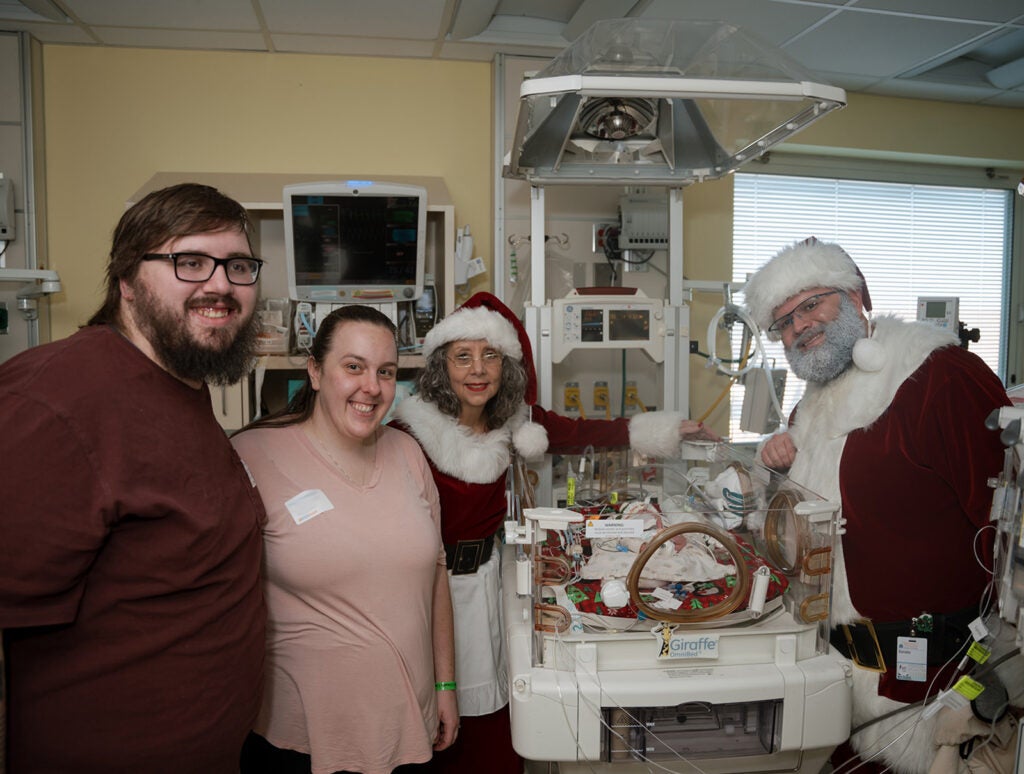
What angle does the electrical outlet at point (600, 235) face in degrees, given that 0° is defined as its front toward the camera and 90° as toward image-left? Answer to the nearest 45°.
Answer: approximately 0°

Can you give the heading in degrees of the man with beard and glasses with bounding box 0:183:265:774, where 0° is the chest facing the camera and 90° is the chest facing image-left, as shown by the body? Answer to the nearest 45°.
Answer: approximately 315°

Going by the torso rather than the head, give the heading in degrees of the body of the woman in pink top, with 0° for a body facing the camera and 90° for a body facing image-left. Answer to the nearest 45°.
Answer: approximately 315°

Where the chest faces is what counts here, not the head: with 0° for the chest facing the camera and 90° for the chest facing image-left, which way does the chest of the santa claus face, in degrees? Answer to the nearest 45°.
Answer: approximately 45°

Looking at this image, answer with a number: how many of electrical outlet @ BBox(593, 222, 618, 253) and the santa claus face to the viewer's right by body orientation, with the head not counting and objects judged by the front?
0
